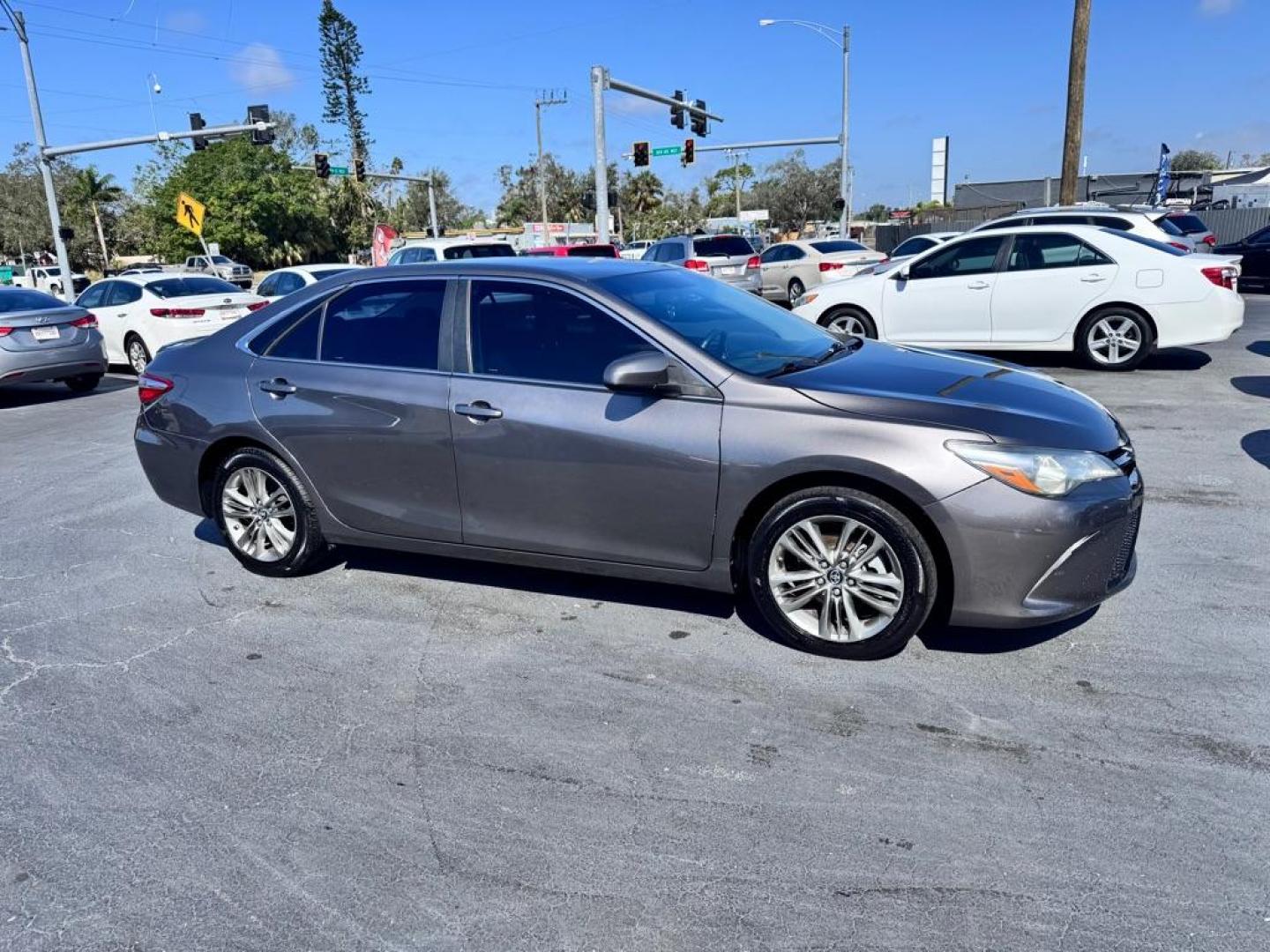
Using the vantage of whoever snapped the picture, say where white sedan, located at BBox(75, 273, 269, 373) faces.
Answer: facing away from the viewer and to the left of the viewer

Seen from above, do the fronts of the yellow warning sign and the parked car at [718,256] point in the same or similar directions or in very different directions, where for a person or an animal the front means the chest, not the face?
very different directions

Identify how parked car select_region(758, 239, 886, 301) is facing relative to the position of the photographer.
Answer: facing away from the viewer and to the left of the viewer

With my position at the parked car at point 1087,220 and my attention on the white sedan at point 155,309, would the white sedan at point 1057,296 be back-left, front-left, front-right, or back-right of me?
front-left

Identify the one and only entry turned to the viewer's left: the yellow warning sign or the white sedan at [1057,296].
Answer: the white sedan

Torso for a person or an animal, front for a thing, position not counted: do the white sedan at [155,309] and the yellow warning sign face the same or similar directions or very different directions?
very different directions

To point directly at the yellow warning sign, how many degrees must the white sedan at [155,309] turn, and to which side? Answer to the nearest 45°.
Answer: approximately 45° to its right

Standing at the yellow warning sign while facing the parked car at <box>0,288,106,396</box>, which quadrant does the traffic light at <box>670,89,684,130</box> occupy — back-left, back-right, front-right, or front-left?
back-left

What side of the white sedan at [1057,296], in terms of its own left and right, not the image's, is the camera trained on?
left

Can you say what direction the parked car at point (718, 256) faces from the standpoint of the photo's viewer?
facing away from the viewer and to the left of the viewer

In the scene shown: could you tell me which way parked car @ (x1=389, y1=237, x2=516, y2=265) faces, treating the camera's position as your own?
facing away from the viewer and to the left of the viewer
